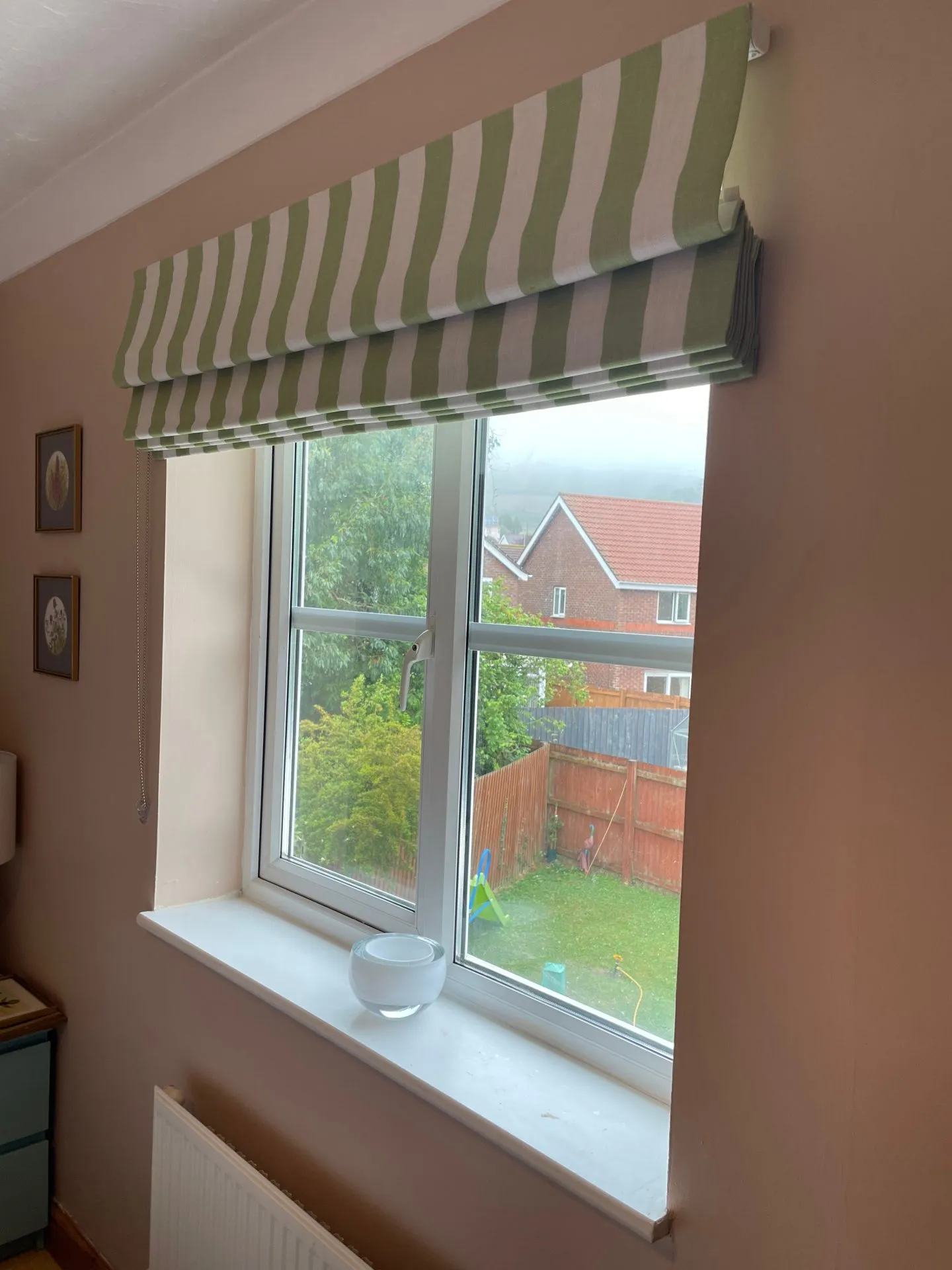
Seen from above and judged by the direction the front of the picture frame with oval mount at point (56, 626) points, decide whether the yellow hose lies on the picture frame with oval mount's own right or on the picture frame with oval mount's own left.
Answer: on the picture frame with oval mount's own left

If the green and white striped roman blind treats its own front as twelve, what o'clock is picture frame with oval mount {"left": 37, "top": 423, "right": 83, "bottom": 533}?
The picture frame with oval mount is roughly at 3 o'clock from the green and white striped roman blind.

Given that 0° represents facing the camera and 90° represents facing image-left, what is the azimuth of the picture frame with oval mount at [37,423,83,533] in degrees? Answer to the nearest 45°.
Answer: approximately 45°

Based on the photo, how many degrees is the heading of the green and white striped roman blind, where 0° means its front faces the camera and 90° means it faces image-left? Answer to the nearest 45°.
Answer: approximately 45°
